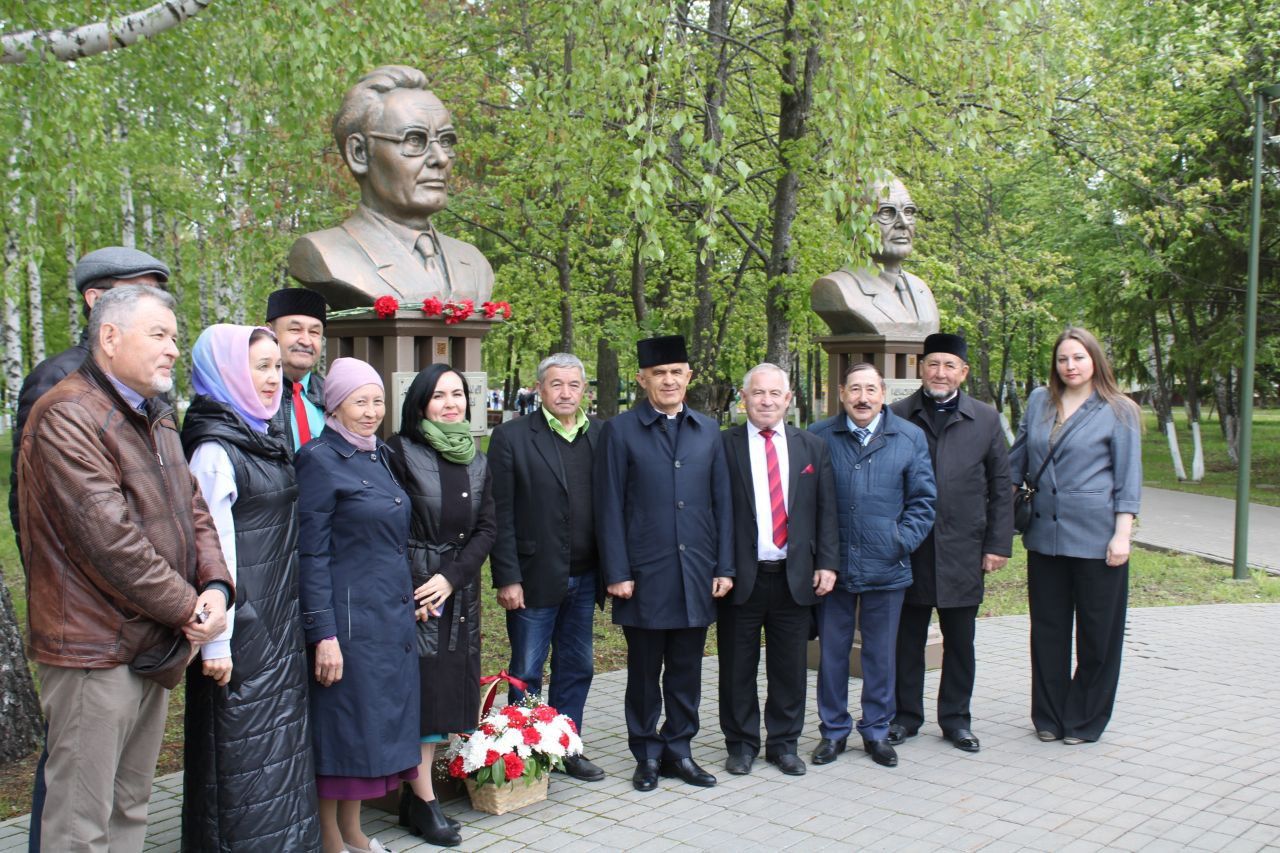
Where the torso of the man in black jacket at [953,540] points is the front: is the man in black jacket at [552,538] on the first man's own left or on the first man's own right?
on the first man's own right

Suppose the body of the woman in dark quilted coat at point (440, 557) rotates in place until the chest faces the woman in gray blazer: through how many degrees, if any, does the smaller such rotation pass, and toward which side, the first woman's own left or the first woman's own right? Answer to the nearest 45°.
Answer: approximately 45° to the first woman's own left

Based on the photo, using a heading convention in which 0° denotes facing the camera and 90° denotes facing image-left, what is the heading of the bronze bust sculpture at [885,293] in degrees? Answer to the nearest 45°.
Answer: approximately 315°

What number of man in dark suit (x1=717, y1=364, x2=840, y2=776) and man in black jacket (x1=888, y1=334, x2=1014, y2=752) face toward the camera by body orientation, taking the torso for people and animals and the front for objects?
2

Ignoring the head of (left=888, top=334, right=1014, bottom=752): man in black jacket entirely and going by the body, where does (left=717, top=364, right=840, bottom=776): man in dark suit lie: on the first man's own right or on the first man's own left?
on the first man's own right

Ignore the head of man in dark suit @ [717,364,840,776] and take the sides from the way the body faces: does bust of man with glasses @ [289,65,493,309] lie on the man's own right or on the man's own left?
on the man's own right

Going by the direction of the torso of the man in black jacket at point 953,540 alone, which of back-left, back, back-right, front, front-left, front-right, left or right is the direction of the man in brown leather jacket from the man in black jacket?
front-right

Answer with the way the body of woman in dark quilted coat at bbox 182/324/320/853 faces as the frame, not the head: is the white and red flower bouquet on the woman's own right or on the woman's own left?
on the woman's own left
